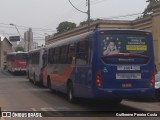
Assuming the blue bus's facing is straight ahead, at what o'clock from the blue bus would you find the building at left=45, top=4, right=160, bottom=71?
The building is roughly at 2 o'clock from the blue bus.

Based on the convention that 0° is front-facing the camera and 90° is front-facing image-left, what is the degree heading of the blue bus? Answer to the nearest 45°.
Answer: approximately 135°
